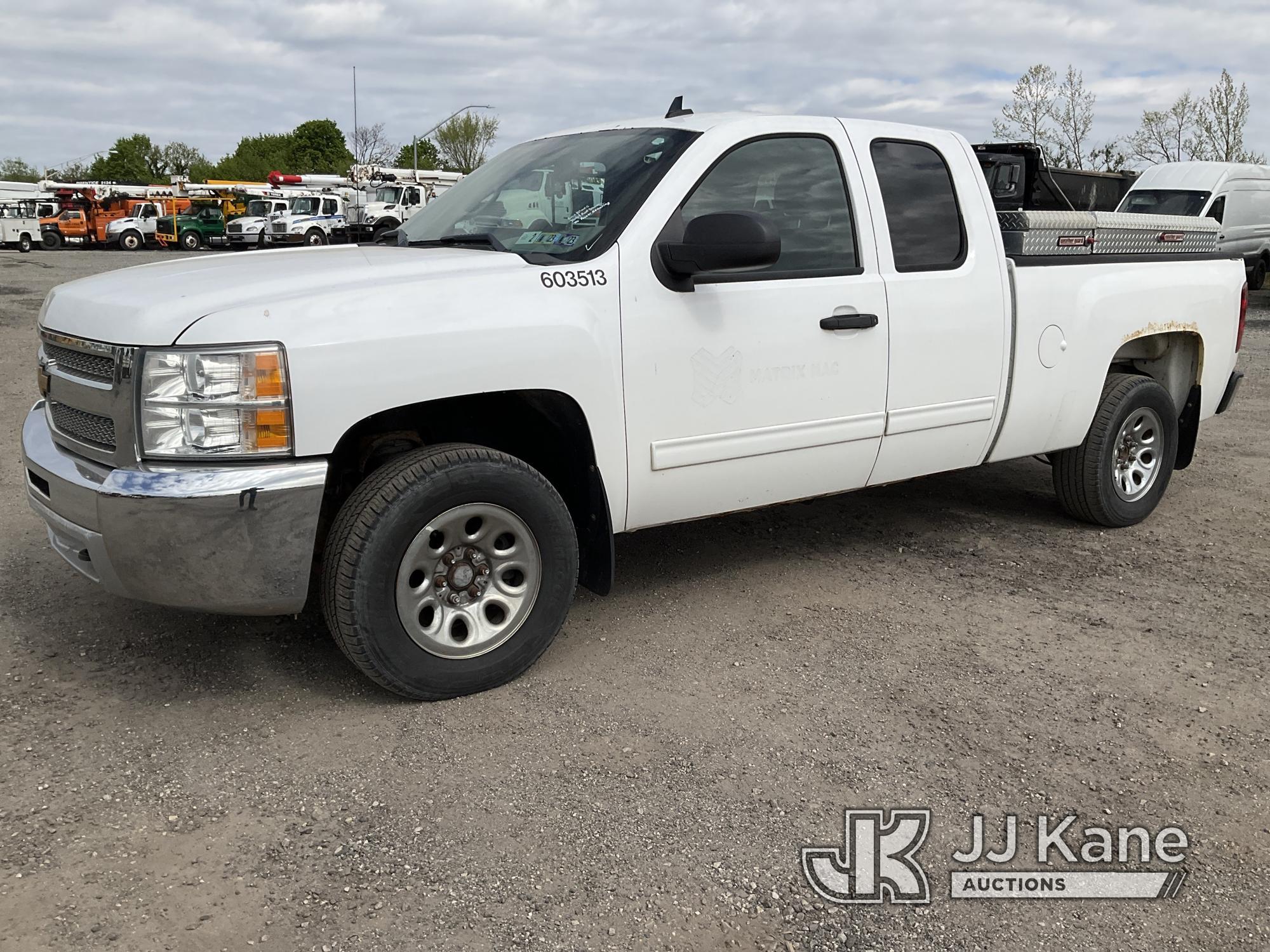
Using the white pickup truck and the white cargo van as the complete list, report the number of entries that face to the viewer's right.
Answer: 0

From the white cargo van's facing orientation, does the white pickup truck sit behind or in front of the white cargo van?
in front

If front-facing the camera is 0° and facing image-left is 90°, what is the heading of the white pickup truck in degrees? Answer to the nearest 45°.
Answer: approximately 45°

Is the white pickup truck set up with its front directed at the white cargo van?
no

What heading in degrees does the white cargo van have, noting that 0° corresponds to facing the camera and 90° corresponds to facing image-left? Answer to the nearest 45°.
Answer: approximately 45°

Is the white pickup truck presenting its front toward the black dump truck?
no
